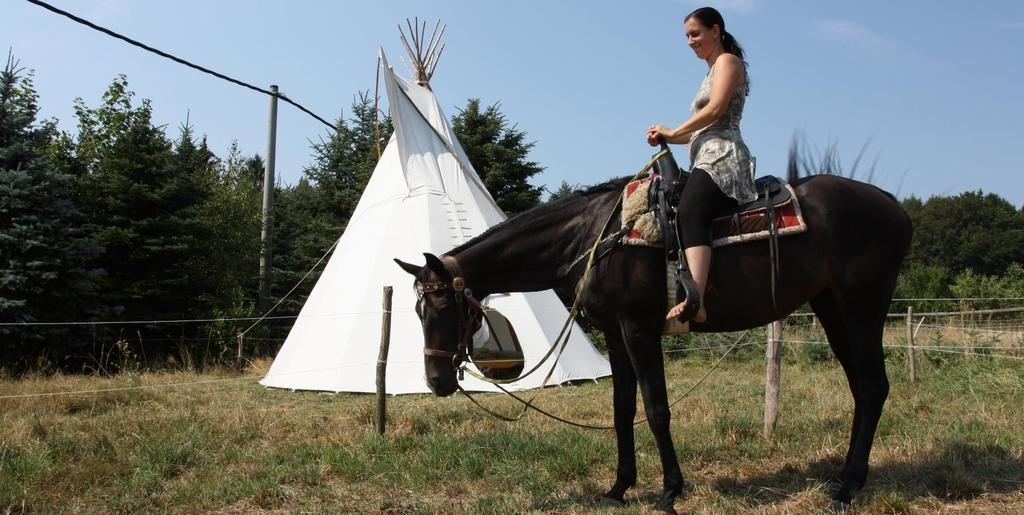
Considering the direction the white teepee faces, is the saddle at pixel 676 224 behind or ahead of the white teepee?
ahead

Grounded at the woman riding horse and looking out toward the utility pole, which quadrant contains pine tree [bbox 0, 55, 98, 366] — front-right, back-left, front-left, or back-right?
front-left

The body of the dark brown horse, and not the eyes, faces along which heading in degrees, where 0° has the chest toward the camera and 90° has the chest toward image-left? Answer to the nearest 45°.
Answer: approximately 90°

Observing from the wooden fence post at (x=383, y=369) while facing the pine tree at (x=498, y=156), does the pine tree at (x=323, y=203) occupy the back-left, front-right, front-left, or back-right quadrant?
front-left

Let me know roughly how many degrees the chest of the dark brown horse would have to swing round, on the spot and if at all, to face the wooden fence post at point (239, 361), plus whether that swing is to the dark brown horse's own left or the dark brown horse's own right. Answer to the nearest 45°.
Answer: approximately 45° to the dark brown horse's own right

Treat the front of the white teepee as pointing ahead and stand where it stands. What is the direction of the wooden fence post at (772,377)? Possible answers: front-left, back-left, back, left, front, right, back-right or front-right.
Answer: front

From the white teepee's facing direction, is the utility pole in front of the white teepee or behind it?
behind

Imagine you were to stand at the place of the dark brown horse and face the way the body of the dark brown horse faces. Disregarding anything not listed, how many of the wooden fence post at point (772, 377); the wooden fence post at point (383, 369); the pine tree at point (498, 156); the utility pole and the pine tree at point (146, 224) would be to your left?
0

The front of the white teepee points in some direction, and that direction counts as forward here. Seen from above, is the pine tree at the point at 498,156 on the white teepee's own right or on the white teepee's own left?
on the white teepee's own left

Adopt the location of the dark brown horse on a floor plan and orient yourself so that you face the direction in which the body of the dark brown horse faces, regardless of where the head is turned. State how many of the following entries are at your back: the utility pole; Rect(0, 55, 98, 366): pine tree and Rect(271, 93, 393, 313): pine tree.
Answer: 0

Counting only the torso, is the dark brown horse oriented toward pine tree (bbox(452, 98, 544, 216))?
no

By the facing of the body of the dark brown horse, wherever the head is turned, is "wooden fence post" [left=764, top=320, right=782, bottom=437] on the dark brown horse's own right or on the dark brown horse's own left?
on the dark brown horse's own right

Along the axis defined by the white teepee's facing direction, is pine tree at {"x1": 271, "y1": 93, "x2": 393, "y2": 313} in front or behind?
behind

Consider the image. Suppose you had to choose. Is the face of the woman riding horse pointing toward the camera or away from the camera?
toward the camera

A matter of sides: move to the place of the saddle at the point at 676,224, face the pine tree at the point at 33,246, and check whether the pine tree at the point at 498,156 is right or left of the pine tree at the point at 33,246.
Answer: right

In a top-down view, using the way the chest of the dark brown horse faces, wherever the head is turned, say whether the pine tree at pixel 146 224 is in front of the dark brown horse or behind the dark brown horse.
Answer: in front
